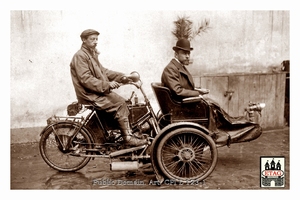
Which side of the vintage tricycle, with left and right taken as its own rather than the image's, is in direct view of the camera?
right

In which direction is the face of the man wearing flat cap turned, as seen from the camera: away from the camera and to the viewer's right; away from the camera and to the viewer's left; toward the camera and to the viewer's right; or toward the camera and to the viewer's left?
toward the camera and to the viewer's right

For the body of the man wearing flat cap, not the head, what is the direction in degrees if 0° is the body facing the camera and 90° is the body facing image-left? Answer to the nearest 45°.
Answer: approximately 270°
